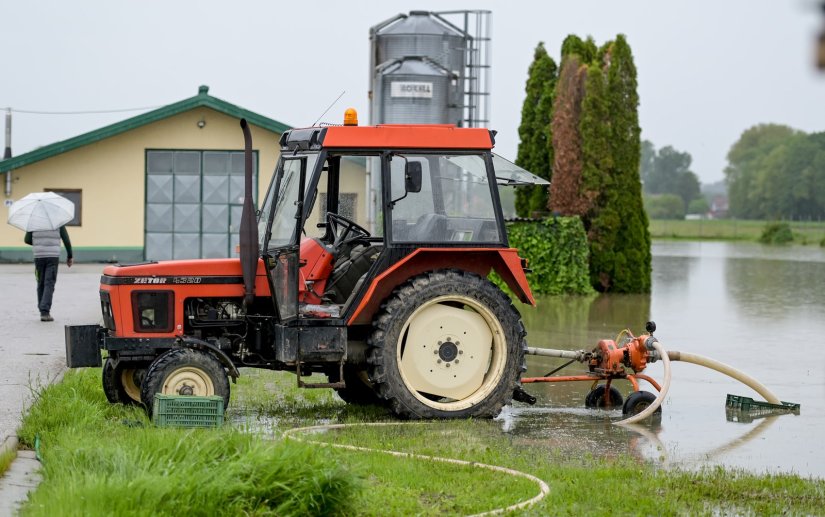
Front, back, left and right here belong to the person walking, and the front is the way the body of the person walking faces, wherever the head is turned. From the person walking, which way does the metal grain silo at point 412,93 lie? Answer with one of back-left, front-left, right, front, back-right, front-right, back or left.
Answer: front-right

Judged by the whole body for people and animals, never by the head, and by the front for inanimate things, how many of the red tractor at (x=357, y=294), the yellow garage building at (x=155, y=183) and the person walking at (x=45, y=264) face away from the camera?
1

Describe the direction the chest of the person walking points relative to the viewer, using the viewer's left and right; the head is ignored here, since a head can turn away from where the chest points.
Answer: facing away from the viewer

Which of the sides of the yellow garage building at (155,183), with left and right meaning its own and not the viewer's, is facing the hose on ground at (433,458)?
front

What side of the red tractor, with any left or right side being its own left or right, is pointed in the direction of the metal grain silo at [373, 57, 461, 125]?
right

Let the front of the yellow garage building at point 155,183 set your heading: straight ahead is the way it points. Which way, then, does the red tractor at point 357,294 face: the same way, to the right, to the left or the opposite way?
to the right

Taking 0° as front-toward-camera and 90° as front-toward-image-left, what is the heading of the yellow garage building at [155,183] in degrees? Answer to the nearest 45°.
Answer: approximately 0°

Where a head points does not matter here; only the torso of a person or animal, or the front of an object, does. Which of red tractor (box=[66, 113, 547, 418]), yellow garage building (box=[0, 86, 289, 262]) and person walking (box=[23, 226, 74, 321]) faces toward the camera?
the yellow garage building

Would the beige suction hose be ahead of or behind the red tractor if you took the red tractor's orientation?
behind

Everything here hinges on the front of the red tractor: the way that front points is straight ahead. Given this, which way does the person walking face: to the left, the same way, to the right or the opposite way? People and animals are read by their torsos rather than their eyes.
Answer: to the right

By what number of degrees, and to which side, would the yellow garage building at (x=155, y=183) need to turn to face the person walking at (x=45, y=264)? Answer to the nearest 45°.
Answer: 0° — it already faces them

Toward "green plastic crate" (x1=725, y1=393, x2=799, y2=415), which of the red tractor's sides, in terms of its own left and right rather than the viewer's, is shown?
back

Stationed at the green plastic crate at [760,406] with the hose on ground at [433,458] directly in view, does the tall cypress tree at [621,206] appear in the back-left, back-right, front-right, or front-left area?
back-right

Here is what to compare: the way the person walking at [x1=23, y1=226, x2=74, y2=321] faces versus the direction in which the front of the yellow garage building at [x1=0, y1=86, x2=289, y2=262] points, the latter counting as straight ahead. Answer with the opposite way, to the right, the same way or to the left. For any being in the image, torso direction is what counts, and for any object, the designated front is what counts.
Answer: the opposite way

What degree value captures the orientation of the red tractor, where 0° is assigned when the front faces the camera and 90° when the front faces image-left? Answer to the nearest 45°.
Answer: approximately 90°

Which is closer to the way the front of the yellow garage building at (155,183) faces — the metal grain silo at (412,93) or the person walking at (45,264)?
the person walking
